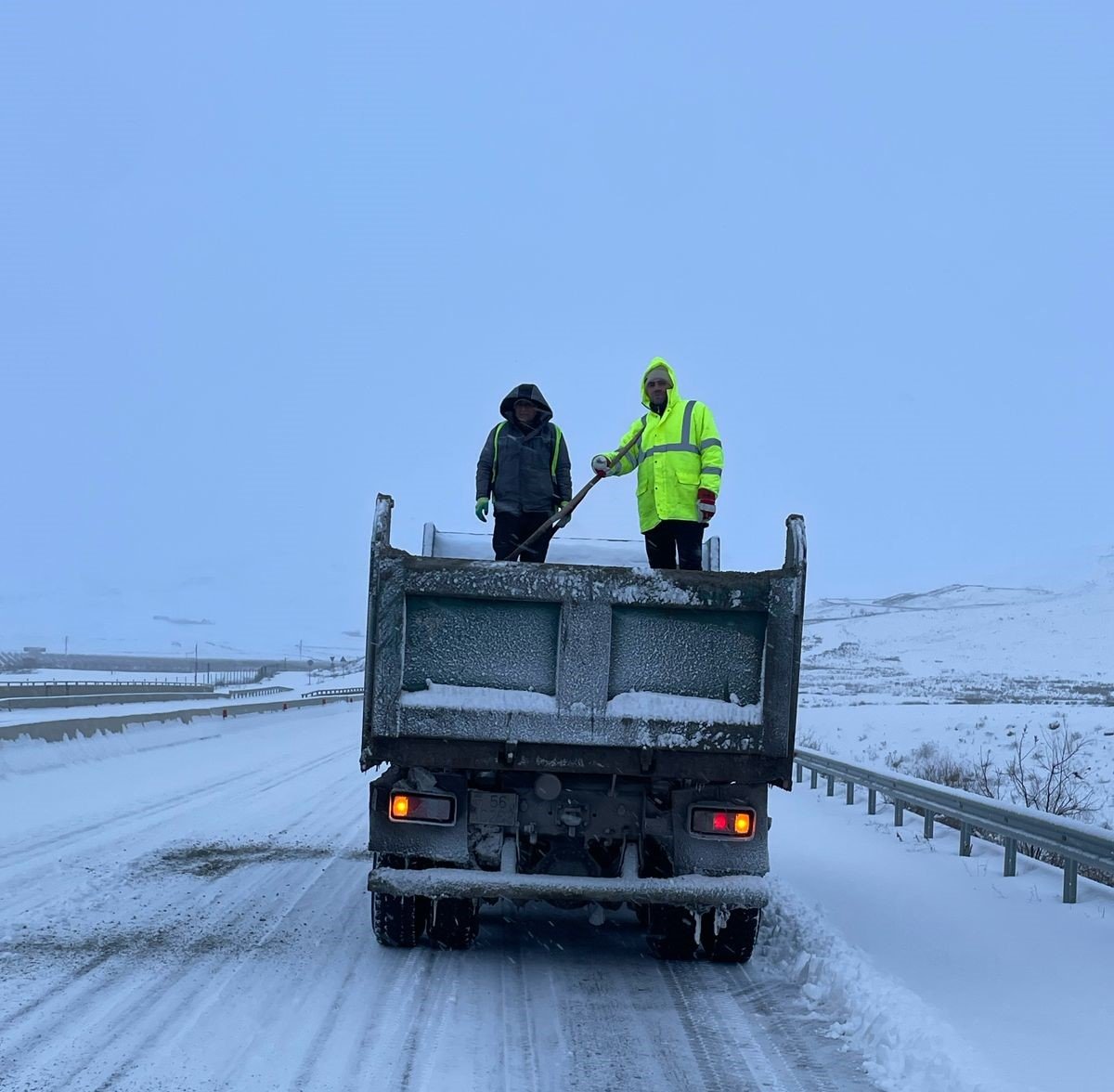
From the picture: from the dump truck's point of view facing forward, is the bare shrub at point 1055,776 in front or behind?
in front

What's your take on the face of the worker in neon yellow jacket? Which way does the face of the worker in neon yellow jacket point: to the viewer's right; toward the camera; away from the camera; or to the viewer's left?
toward the camera

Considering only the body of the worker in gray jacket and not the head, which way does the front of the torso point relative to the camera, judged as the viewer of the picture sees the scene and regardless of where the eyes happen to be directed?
toward the camera

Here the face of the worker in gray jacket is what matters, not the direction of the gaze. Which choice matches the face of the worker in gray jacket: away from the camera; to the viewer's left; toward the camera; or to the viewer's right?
toward the camera

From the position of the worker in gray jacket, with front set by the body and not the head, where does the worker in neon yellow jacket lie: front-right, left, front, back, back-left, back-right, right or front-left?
front-left

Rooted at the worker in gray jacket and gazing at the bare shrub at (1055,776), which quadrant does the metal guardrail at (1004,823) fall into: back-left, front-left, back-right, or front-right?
front-right

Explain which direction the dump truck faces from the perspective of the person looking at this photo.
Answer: facing away from the viewer
